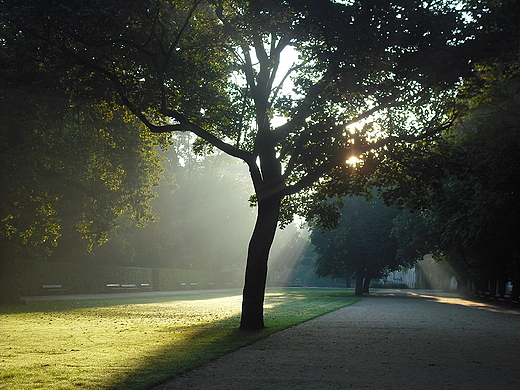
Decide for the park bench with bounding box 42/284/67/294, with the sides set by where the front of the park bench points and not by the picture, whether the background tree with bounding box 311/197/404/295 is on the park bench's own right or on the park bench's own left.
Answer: on the park bench's own left

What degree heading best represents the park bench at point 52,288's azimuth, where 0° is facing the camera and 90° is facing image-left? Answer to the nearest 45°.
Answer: approximately 315°
